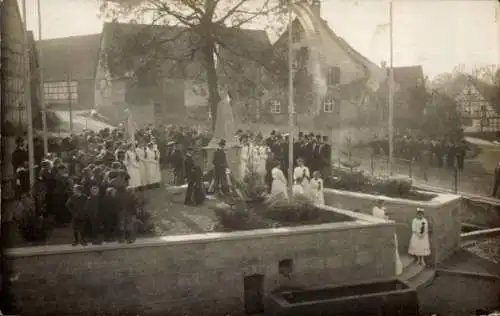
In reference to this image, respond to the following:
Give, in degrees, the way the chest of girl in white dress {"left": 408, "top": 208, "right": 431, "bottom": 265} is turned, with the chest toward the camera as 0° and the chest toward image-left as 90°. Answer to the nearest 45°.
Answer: approximately 0°

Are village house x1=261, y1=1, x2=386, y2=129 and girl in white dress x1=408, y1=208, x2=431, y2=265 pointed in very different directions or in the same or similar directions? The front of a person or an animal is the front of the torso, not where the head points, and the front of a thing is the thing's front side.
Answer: same or similar directions

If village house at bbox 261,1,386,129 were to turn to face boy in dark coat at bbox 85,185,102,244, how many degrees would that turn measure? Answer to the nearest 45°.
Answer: approximately 45° to its right

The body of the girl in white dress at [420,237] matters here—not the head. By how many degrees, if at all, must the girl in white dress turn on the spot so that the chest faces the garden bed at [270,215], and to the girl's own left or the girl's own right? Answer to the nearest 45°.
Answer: approximately 45° to the girl's own right

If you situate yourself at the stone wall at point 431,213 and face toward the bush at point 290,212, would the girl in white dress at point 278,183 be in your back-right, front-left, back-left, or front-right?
front-right

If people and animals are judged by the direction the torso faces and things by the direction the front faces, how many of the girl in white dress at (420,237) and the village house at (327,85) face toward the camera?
2

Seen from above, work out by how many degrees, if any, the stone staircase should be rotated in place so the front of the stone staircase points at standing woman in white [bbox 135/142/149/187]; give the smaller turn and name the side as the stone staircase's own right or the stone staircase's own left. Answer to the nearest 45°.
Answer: approximately 135° to the stone staircase's own right

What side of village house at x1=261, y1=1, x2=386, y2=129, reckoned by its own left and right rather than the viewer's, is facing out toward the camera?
front

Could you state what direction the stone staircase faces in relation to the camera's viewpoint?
facing the viewer and to the right of the viewer

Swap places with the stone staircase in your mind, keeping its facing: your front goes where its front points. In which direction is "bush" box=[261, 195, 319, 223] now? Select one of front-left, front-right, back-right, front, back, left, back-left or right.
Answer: right

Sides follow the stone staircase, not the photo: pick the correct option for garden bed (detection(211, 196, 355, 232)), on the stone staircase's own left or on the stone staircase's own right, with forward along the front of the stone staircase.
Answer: on the stone staircase's own right
